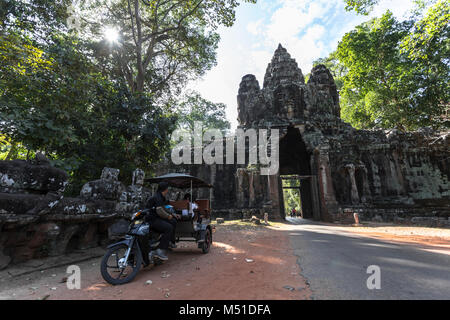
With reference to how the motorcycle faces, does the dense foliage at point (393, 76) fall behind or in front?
behind

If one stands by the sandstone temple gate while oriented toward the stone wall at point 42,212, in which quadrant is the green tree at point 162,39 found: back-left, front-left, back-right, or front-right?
front-right

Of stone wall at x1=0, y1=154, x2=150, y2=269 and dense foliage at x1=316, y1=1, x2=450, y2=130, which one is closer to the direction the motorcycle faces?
the stone wall

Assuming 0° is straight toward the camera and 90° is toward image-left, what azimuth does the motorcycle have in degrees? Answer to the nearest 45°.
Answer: approximately 45°

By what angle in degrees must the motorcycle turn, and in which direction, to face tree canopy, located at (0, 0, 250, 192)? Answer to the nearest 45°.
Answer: approximately 90° to its right

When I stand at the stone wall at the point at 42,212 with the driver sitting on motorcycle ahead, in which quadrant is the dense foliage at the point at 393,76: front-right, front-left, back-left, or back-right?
front-left
